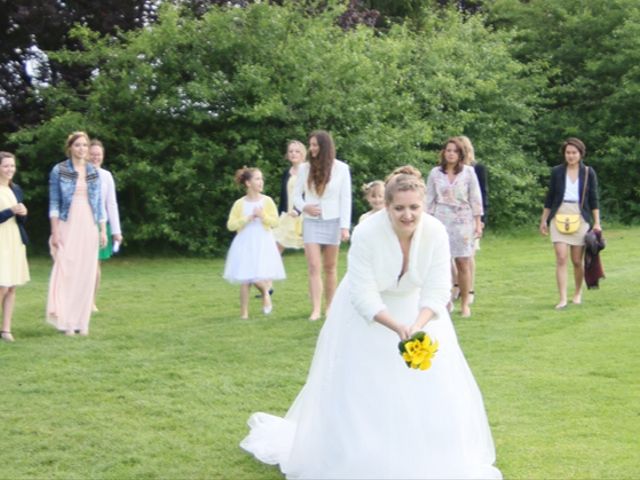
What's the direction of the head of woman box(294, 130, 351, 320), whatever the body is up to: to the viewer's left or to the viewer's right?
to the viewer's left

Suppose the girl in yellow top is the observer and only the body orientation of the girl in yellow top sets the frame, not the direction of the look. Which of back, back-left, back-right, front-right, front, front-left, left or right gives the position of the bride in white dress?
front

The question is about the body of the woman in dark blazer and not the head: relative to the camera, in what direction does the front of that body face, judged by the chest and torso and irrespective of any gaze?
toward the camera

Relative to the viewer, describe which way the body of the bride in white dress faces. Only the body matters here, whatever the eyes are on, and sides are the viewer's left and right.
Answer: facing the viewer

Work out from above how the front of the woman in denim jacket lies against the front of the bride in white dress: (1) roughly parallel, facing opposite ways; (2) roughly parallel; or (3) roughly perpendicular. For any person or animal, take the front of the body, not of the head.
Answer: roughly parallel

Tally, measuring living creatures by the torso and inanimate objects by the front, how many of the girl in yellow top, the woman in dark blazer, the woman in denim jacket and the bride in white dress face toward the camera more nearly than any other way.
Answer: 4

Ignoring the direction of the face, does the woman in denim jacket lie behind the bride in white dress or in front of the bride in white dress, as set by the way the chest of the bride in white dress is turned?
behind

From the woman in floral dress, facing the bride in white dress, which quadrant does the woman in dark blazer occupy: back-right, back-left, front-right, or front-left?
back-left

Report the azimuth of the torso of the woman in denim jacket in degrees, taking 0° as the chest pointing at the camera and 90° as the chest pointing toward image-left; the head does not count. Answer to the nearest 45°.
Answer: approximately 0°

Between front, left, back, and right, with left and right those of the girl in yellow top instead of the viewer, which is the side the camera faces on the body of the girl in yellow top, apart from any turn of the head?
front

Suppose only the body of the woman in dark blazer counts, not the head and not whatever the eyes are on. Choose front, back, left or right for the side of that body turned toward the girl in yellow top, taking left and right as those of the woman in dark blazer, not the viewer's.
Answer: right

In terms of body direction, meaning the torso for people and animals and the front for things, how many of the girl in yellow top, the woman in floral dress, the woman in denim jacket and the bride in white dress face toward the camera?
4

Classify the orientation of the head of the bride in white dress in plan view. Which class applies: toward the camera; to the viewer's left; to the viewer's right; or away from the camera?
toward the camera
